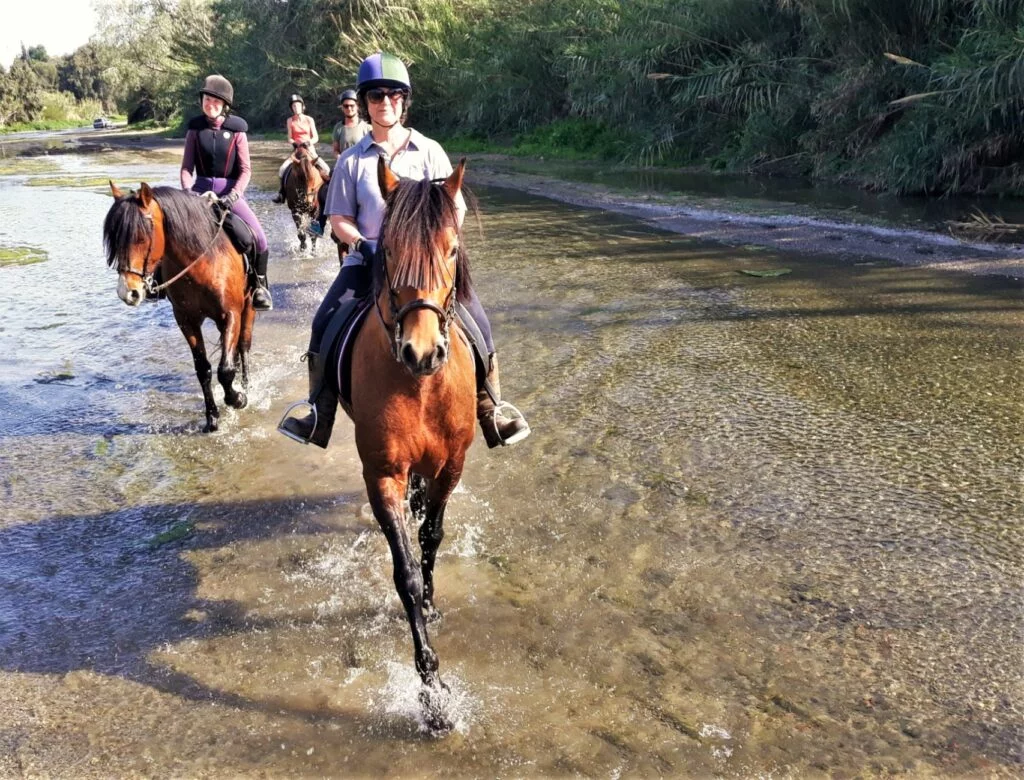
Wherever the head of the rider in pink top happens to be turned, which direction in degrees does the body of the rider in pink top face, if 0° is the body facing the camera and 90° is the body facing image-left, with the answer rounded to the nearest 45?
approximately 0°

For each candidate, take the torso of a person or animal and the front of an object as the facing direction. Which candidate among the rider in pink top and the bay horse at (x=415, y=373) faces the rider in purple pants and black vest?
the rider in pink top

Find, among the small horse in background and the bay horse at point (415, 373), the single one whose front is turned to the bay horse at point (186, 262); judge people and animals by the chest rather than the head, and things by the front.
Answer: the small horse in background

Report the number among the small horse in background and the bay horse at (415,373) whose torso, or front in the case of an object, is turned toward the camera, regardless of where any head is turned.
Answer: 2

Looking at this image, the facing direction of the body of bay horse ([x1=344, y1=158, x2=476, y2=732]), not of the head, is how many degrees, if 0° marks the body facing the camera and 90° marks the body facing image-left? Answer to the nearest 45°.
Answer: approximately 0°

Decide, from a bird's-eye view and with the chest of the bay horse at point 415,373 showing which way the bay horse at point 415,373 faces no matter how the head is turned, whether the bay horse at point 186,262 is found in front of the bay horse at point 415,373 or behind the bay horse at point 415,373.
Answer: behind

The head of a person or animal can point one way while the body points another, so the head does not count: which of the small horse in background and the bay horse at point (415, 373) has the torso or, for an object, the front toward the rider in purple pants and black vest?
the small horse in background
